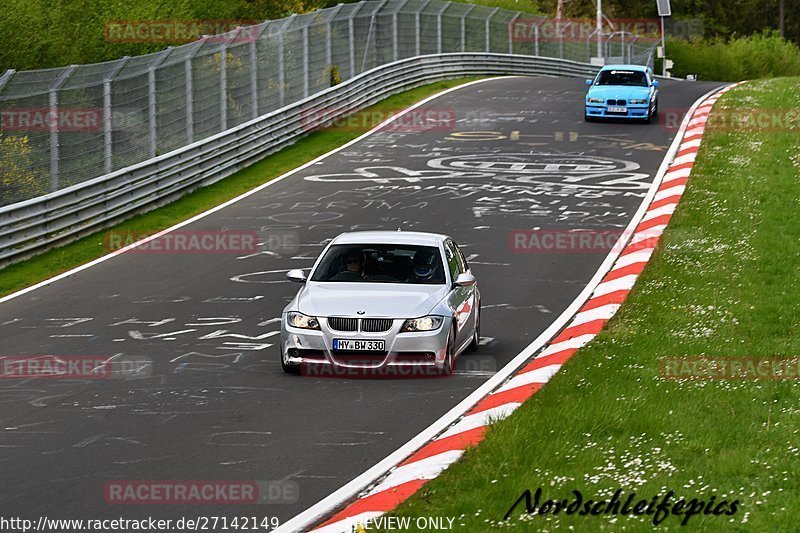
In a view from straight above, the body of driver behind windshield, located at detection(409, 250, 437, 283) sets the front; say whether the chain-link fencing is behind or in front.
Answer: behind

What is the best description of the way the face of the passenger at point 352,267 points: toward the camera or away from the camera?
toward the camera

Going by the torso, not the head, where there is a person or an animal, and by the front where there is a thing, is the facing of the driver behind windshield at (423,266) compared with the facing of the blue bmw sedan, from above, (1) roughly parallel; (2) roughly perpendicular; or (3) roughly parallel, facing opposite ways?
roughly parallel

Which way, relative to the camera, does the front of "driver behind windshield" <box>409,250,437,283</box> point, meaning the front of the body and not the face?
toward the camera

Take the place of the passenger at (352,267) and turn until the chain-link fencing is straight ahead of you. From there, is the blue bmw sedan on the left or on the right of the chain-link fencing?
right

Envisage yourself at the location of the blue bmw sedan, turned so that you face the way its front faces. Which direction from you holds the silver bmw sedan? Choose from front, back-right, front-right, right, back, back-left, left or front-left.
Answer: front

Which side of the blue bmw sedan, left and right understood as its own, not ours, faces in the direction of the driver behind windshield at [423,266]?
front

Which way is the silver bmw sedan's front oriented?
toward the camera

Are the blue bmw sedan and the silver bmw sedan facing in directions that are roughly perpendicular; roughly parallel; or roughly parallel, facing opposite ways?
roughly parallel

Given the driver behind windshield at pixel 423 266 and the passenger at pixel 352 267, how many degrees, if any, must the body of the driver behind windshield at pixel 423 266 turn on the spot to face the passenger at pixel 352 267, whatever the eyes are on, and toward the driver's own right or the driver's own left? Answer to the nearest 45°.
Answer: approximately 90° to the driver's own right

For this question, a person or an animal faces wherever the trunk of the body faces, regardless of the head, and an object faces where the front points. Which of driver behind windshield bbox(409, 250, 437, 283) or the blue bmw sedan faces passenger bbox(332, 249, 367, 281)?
the blue bmw sedan

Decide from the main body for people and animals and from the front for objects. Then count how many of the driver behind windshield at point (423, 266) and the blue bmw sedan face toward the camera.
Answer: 2
